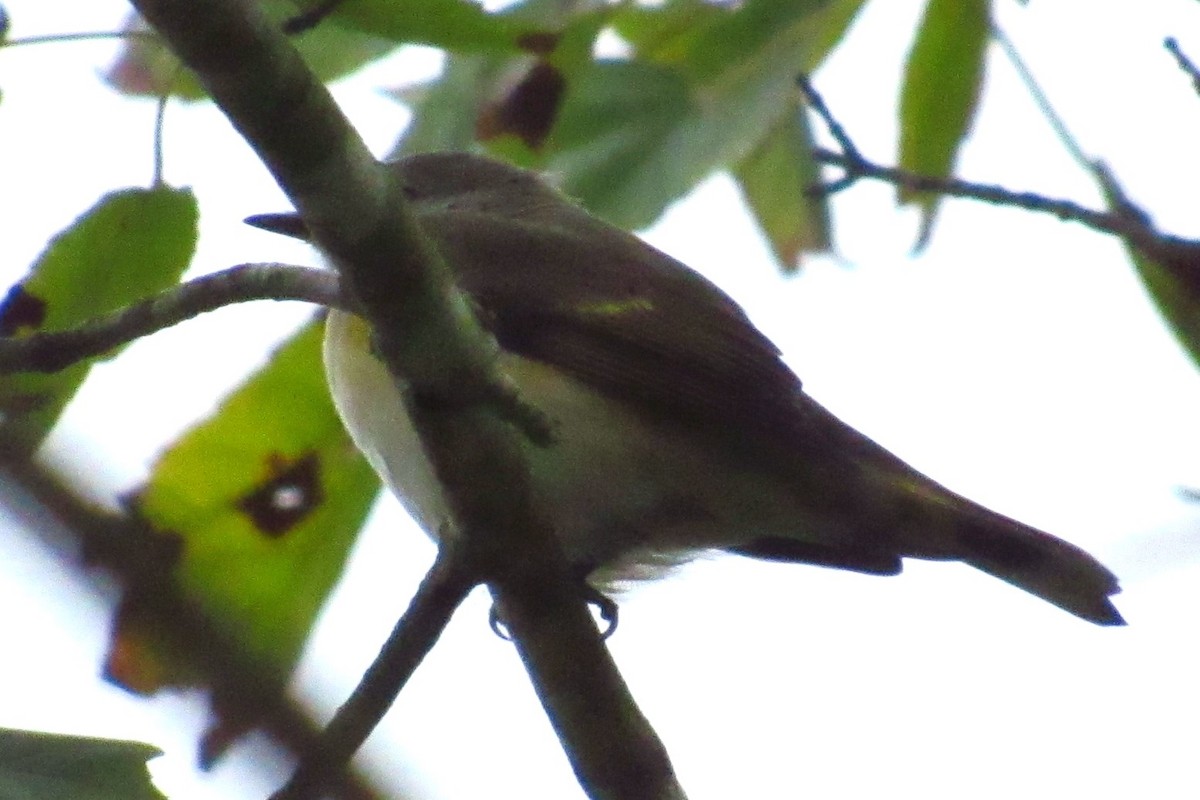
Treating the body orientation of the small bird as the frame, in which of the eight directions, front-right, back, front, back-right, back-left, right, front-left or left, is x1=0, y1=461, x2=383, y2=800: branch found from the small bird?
left

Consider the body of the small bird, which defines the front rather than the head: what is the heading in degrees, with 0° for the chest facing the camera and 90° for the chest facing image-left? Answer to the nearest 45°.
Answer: approximately 90°
